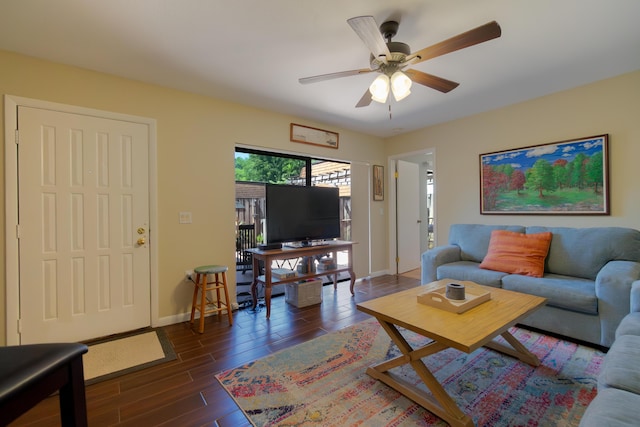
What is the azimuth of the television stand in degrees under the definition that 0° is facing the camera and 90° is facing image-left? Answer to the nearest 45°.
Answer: approximately 315°

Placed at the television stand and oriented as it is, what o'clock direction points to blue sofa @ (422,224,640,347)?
The blue sofa is roughly at 11 o'clock from the television stand.

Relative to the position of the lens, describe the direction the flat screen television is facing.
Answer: facing the viewer and to the right of the viewer

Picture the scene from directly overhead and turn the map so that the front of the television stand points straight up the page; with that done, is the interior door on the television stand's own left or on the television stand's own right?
on the television stand's own left

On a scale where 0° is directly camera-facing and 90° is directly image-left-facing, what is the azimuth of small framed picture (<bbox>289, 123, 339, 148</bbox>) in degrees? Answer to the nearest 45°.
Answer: approximately 315°

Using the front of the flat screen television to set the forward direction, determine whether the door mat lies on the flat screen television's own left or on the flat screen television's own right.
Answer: on the flat screen television's own right

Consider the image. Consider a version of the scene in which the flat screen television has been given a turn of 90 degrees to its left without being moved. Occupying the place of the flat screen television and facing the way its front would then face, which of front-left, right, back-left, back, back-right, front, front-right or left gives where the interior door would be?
front

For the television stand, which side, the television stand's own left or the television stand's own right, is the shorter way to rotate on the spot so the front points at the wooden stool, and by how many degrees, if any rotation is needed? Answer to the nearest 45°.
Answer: approximately 90° to the television stand's own right

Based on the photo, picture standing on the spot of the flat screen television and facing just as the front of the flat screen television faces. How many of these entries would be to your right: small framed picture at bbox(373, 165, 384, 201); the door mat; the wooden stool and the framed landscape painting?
2

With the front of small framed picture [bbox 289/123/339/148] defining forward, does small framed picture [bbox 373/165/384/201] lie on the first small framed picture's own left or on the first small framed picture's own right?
on the first small framed picture's own left

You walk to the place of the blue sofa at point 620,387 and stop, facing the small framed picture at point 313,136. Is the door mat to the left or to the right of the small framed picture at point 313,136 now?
left

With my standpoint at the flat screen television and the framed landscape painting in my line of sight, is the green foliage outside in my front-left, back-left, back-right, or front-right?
back-left

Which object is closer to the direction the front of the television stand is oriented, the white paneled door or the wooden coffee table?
the wooden coffee table
